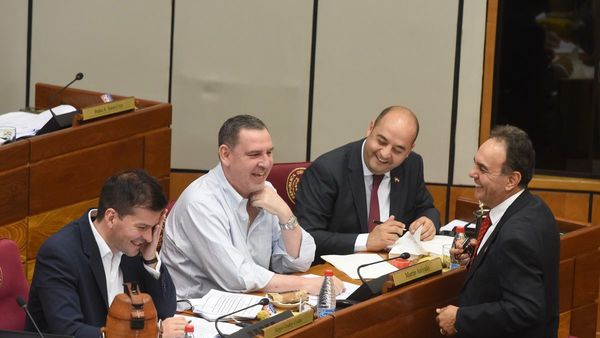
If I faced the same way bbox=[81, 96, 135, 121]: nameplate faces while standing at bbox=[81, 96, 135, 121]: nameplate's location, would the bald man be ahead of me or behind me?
ahead

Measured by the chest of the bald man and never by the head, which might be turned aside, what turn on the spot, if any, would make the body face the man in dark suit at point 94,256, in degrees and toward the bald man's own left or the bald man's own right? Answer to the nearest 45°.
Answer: approximately 90° to the bald man's own right

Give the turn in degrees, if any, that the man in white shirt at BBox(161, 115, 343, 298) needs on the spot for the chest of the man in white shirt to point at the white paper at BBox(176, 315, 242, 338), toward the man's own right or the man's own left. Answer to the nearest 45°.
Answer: approximately 45° to the man's own right

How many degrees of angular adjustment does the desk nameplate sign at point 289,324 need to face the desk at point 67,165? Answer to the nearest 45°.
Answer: approximately 180°

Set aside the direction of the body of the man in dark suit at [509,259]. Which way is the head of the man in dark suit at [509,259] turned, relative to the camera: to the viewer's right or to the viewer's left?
to the viewer's left

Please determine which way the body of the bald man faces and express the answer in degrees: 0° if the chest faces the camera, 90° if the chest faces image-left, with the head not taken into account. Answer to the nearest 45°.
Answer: approximately 315°
